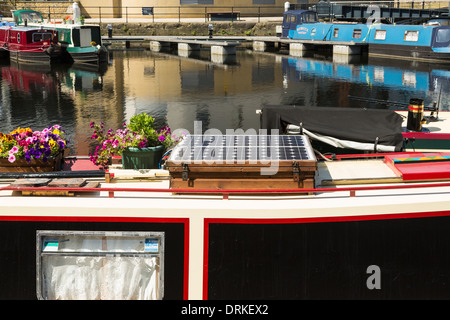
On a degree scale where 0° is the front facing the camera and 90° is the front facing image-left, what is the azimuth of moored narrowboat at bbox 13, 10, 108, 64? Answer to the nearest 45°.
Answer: approximately 315°

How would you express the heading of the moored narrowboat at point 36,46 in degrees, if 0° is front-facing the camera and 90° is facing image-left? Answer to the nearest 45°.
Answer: approximately 315°

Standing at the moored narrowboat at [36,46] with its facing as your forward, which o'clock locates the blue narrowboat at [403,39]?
The blue narrowboat is roughly at 11 o'clock from the moored narrowboat.

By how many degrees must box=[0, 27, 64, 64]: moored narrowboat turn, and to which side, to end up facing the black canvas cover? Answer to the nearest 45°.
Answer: approximately 45° to its right

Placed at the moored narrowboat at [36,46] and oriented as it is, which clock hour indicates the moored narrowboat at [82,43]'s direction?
the moored narrowboat at [82,43] is roughly at 11 o'clock from the moored narrowboat at [36,46].

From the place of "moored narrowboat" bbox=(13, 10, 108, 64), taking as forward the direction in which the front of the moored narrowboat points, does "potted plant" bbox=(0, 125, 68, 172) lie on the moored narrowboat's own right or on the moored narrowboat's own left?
on the moored narrowboat's own right
